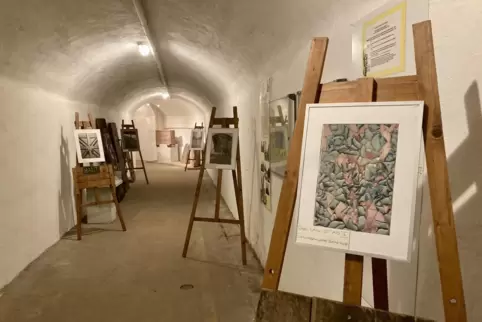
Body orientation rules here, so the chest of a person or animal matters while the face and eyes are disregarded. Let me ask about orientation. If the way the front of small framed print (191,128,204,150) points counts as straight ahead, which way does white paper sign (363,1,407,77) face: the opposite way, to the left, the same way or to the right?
to the right

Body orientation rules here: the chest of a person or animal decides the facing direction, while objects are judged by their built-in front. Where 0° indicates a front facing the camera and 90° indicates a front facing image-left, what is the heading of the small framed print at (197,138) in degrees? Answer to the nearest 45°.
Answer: approximately 0°

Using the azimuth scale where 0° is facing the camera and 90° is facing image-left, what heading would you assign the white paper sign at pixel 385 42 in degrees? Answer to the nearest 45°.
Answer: approximately 45°

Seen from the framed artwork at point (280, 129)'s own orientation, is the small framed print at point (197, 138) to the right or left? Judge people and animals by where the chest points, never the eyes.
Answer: on its right

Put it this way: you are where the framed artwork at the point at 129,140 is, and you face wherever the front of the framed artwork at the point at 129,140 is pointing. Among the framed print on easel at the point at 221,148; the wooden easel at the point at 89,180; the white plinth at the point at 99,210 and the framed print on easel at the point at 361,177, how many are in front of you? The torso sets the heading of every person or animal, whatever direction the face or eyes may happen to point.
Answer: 4

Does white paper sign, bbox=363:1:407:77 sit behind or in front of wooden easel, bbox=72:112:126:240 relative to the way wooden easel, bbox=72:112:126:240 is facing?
in front

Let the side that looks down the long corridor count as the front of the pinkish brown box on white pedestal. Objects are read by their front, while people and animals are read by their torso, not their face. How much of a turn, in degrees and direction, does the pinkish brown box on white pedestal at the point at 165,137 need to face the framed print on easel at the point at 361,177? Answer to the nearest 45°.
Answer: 0° — it already faces it

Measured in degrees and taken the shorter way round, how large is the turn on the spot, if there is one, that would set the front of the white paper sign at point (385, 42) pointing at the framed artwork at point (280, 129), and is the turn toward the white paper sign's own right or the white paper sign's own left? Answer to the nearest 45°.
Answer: approximately 90° to the white paper sign's own right

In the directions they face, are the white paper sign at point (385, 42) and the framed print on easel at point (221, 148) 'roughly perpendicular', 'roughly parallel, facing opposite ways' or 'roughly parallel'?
roughly perpendicular

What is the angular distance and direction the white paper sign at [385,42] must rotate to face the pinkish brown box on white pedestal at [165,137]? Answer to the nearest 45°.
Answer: approximately 90° to its right

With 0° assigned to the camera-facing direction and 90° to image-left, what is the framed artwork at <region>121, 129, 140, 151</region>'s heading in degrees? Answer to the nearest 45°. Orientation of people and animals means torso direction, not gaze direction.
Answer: approximately 0°

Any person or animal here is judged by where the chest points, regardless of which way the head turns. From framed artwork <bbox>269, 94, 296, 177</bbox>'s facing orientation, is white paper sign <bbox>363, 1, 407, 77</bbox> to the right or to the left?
on its left

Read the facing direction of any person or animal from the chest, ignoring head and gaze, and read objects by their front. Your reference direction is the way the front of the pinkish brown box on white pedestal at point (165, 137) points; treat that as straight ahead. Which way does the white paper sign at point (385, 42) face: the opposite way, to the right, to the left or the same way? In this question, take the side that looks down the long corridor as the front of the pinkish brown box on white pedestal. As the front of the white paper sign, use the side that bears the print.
to the right

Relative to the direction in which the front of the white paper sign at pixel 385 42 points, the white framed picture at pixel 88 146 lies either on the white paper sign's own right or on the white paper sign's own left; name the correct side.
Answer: on the white paper sign's own right
